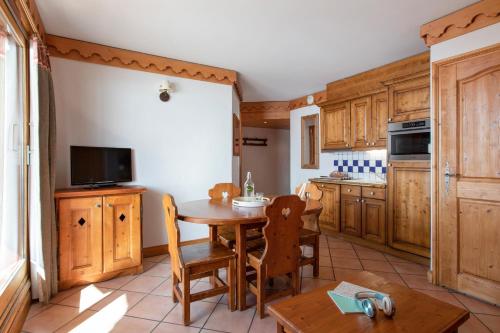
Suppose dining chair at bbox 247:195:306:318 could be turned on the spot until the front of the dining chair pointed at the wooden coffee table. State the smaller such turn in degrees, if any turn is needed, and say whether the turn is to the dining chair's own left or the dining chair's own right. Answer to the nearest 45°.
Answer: approximately 180°

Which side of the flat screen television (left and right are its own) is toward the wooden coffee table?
front

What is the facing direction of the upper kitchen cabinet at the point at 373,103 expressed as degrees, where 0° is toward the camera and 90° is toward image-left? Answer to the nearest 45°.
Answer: approximately 45°

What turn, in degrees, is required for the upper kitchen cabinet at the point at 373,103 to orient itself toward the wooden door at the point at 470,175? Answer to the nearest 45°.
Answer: approximately 90° to its left

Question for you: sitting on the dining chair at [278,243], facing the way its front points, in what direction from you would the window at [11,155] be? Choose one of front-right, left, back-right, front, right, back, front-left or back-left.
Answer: front-left

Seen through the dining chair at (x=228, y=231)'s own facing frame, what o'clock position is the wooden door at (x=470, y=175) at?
The wooden door is roughly at 11 o'clock from the dining chair.

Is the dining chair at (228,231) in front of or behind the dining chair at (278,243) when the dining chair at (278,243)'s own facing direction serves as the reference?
in front

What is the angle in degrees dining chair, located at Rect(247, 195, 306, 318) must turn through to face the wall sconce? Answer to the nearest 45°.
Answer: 0° — it already faces it

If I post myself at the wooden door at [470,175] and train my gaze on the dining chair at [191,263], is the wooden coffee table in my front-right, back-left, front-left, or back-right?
front-left

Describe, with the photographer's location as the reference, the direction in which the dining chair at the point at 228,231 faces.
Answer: facing the viewer and to the right of the viewer

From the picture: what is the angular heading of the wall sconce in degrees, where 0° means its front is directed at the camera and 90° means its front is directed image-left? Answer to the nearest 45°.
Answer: approximately 315°

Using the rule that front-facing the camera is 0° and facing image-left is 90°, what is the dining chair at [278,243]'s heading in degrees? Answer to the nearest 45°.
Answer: approximately 135°

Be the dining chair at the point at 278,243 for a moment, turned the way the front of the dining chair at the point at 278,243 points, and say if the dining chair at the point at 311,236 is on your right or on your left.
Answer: on your right

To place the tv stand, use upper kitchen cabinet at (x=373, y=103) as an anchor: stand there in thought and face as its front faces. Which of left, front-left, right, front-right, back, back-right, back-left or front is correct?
front

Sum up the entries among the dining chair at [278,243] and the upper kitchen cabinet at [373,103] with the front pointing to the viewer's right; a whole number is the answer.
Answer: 0
